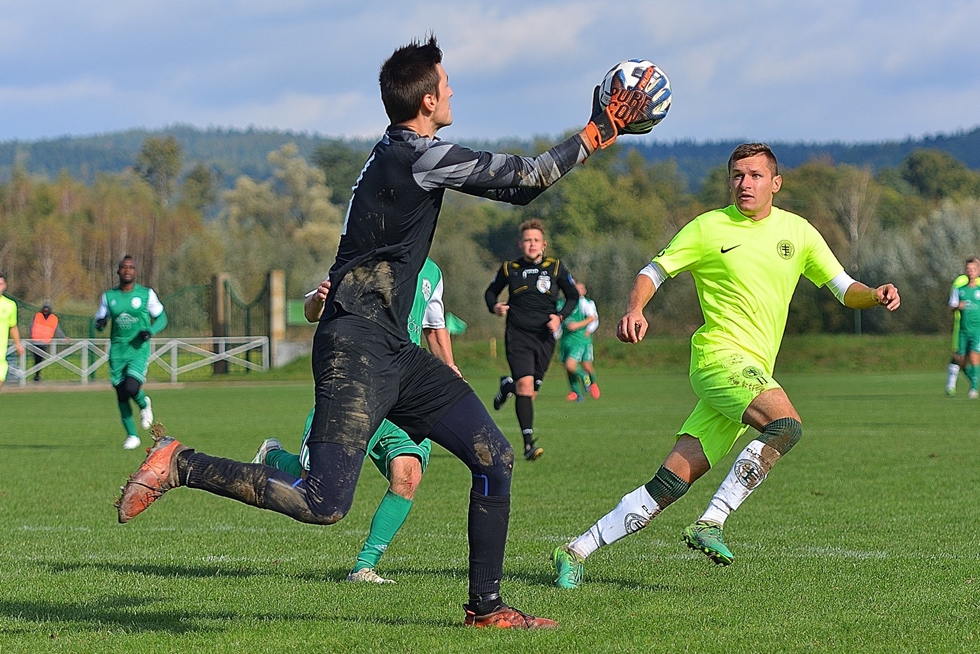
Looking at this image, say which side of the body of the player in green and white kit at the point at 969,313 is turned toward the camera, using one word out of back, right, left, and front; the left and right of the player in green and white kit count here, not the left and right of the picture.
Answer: front

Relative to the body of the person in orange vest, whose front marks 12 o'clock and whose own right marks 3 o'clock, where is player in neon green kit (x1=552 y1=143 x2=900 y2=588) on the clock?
The player in neon green kit is roughly at 12 o'clock from the person in orange vest.

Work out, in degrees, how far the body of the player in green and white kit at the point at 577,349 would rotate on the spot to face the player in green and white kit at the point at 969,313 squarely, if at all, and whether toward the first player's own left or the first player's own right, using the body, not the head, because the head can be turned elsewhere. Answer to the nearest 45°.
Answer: approximately 135° to the first player's own left

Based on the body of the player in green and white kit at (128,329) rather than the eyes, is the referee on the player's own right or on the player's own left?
on the player's own left

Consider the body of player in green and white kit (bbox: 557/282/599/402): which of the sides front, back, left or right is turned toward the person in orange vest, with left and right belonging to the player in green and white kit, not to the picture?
right

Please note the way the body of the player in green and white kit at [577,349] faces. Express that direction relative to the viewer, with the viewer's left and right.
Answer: facing the viewer and to the left of the viewer

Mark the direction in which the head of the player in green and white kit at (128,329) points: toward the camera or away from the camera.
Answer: toward the camera

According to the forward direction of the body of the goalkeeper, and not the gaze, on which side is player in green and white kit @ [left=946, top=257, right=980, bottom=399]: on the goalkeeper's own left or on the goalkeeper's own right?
on the goalkeeper's own left

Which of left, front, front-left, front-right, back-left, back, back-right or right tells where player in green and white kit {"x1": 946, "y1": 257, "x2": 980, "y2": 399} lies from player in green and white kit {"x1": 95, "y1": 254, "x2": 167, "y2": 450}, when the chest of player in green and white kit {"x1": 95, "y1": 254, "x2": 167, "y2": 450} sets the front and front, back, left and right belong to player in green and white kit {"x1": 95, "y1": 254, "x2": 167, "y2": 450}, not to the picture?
left

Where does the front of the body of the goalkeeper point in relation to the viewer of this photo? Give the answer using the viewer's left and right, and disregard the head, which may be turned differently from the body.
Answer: facing to the right of the viewer

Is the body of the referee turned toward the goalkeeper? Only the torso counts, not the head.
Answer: yes

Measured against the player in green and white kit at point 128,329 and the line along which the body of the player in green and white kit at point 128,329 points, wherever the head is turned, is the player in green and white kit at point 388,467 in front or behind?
in front

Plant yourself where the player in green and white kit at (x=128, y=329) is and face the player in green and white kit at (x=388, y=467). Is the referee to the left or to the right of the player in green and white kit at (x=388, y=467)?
left

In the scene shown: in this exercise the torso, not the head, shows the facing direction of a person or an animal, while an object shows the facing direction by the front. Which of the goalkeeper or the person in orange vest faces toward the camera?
the person in orange vest

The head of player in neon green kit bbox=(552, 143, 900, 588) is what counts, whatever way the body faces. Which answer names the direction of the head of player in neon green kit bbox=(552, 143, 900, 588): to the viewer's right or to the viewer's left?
to the viewer's left

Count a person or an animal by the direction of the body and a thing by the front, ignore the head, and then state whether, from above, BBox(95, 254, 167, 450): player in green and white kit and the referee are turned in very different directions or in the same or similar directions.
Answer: same or similar directions

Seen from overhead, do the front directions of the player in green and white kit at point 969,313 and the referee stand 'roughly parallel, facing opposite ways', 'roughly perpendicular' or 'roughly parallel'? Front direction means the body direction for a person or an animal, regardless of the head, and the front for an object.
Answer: roughly parallel

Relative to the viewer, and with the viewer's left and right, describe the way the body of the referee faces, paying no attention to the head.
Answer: facing the viewer

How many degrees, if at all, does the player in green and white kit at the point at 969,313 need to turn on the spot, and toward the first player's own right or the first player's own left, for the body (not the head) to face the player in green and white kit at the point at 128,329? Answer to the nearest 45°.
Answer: approximately 45° to the first player's own right
